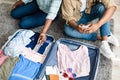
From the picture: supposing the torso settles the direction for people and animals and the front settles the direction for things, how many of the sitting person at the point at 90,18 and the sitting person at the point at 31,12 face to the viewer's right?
0

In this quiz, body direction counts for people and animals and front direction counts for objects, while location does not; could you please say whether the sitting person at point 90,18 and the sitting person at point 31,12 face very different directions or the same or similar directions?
same or similar directions

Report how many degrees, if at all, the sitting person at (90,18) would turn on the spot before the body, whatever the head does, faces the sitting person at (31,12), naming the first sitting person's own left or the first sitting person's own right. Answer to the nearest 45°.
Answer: approximately 90° to the first sitting person's own right

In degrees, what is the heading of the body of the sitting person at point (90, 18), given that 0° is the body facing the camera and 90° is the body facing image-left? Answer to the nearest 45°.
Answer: approximately 0°

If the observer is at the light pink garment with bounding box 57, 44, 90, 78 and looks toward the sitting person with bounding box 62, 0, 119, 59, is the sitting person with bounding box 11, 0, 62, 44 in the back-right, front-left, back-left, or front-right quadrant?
front-left

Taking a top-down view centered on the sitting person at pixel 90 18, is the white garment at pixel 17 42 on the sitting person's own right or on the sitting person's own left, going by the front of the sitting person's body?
on the sitting person's own right

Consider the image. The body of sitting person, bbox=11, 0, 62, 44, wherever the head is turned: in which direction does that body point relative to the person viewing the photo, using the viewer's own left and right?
facing the viewer and to the left of the viewer

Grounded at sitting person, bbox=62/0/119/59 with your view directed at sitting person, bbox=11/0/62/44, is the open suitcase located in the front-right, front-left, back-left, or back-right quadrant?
front-left
